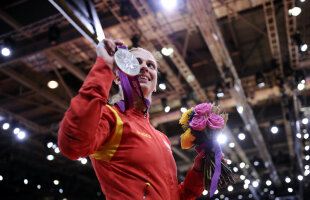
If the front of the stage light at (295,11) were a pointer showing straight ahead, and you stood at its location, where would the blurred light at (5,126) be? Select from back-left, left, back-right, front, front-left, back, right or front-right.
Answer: right

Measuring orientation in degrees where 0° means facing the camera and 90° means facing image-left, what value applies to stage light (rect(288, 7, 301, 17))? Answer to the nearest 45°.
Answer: approximately 0°

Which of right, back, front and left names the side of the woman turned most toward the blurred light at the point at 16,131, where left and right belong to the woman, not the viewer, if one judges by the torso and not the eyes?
back

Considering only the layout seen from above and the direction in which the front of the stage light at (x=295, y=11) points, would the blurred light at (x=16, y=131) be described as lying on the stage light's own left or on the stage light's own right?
on the stage light's own right

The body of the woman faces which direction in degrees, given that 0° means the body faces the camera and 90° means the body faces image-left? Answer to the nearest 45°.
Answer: approximately 315°

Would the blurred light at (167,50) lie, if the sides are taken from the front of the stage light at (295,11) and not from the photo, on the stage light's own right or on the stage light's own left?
on the stage light's own right
